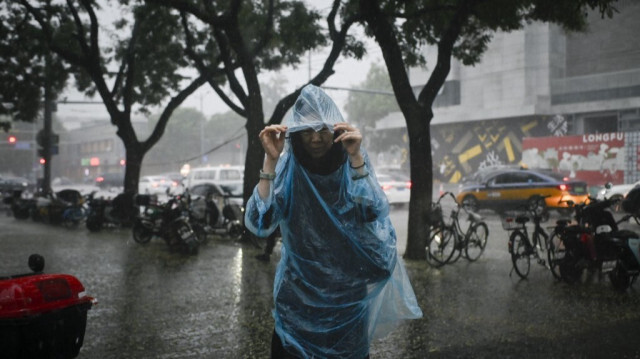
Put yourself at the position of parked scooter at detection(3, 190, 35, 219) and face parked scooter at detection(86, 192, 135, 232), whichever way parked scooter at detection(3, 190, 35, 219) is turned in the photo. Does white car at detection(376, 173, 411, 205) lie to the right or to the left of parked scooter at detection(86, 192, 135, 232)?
left

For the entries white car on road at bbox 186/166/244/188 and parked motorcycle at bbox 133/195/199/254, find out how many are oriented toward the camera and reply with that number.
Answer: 0

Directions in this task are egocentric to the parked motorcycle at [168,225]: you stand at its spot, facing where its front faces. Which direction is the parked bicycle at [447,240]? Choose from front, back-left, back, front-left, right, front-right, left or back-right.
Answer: back

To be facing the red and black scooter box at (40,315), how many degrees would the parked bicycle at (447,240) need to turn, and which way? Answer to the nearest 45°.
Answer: approximately 45° to its left

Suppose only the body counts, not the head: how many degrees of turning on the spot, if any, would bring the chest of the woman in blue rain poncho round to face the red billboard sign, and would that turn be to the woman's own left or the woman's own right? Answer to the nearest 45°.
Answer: approximately 135° to the woman's own left

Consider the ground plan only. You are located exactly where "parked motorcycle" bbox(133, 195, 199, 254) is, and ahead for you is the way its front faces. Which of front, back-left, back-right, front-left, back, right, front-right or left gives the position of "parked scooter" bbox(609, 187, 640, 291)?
back

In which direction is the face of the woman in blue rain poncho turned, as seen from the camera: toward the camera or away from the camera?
toward the camera

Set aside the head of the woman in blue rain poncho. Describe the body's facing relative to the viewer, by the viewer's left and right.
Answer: facing the viewer

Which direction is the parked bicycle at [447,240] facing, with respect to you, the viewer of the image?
facing the viewer and to the left of the viewer
